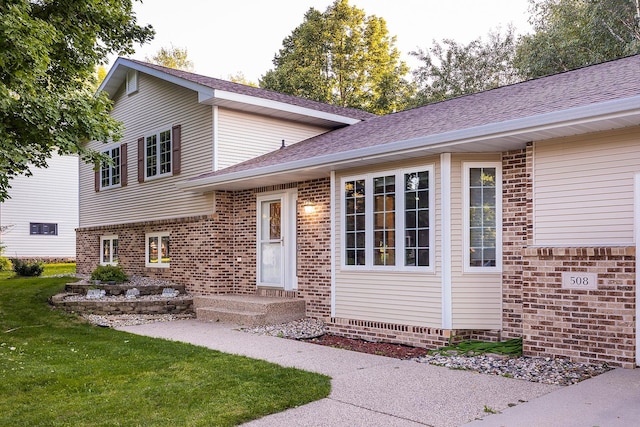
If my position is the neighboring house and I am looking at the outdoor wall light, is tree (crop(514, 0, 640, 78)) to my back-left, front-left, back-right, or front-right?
front-left

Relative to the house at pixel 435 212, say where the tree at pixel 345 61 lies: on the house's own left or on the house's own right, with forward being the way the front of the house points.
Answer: on the house's own right

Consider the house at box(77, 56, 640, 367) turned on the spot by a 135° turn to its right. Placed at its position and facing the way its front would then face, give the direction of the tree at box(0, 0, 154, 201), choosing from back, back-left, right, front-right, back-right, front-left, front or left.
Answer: left

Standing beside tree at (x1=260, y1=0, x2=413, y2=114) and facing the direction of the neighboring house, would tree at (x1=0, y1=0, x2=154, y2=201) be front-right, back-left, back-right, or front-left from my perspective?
front-left

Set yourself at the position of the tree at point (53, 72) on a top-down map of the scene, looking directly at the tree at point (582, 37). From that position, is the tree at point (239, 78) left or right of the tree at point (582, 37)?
left

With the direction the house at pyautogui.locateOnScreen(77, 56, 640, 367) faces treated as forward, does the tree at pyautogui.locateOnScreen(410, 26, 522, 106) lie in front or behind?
behind

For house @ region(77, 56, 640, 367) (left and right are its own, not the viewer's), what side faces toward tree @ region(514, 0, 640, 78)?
back

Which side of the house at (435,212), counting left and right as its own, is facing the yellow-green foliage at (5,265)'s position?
right

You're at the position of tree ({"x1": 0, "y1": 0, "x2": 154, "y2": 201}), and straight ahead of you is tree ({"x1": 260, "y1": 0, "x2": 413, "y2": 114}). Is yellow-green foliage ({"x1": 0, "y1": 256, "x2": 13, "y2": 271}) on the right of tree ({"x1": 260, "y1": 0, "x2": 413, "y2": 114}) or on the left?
left

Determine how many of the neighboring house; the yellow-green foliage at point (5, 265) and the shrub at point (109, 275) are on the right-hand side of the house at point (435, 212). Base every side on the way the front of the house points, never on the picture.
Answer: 3

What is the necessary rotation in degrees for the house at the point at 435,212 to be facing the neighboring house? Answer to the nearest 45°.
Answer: approximately 90° to its right

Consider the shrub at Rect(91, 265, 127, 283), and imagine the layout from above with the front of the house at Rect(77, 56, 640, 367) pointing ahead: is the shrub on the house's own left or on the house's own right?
on the house's own right
